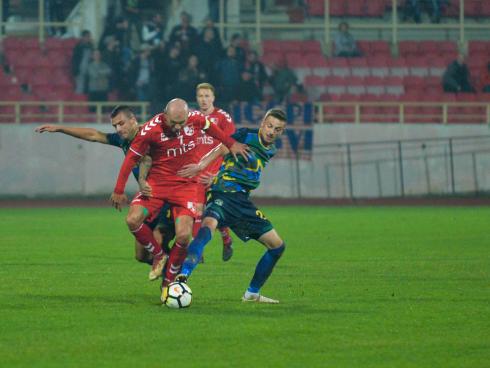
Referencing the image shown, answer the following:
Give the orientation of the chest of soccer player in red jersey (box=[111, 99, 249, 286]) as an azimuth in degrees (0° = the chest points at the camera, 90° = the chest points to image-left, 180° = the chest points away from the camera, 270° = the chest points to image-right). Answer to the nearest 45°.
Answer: approximately 0°

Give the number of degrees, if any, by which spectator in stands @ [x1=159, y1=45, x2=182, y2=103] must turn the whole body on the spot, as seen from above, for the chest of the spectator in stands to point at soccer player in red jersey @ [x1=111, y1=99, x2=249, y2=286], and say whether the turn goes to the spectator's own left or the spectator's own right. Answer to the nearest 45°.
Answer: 0° — they already face them

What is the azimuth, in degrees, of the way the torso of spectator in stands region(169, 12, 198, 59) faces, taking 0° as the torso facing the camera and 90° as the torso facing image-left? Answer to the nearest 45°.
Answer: approximately 0°

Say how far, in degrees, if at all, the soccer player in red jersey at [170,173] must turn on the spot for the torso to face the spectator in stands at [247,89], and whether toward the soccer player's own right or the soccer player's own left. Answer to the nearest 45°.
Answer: approximately 180°

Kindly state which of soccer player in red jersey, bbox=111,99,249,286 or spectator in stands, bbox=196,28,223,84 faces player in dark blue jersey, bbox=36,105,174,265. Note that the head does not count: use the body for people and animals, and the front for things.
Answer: the spectator in stands

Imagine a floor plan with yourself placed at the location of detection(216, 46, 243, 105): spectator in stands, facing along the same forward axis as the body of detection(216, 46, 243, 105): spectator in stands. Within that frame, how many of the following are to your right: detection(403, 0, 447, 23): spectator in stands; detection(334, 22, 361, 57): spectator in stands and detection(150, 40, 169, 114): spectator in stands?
1
